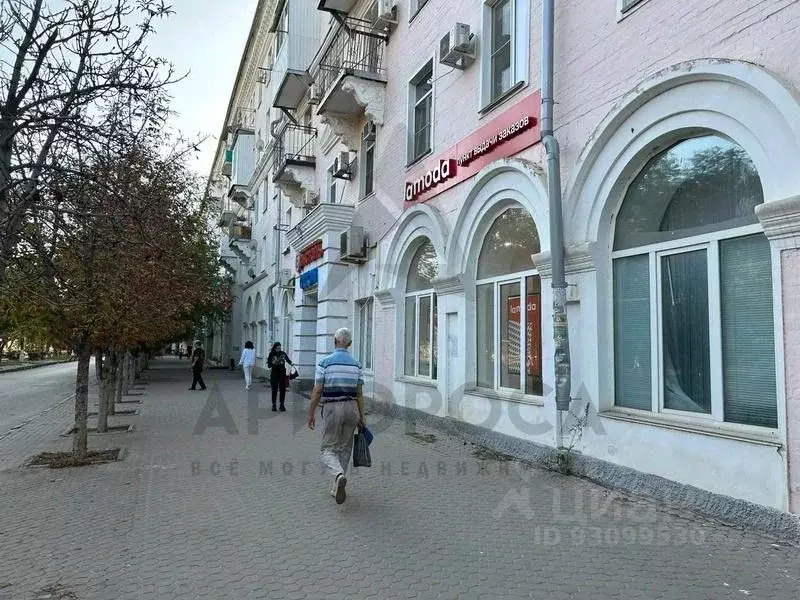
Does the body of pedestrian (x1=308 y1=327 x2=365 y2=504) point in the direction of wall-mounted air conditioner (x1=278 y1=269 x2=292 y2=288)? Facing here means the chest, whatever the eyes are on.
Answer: yes

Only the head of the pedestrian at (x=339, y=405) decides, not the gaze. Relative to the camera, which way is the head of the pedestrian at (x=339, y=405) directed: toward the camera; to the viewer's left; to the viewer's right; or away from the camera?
away from the camera

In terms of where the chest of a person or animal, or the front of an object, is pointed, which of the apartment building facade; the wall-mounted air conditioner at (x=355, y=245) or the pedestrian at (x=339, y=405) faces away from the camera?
the pedestrian

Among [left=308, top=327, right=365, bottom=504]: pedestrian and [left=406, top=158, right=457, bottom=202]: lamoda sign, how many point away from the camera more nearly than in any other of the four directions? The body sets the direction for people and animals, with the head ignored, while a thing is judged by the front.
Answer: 1

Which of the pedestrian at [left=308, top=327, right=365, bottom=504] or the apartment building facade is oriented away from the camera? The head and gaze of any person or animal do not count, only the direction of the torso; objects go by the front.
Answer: the pedestrian

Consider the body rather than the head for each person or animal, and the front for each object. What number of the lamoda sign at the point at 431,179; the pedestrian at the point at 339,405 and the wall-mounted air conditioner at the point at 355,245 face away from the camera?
1

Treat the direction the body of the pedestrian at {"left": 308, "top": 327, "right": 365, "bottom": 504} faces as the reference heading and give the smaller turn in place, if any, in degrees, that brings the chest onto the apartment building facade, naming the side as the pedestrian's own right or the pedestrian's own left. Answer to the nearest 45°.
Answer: approximately 90° to the pedestrian's own right

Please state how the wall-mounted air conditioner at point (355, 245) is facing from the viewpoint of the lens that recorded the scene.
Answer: facing the viewer and to the left of the viewer

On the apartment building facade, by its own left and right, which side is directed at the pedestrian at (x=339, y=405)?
front

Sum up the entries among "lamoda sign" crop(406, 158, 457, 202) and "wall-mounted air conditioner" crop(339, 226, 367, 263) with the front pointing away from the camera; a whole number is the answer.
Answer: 0

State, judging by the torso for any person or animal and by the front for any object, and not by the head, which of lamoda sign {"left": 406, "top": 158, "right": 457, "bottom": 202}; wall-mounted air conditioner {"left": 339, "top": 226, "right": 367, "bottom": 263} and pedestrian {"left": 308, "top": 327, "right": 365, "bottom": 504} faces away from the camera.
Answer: the pedestrian

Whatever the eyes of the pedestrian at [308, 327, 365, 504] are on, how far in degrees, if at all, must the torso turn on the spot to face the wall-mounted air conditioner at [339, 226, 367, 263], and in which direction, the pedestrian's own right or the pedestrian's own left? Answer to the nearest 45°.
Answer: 0° — they already face it

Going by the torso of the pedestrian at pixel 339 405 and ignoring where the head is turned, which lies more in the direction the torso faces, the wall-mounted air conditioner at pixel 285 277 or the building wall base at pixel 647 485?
the wall-mounted air conditioner

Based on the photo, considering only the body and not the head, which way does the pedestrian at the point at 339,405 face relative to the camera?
away from the camera

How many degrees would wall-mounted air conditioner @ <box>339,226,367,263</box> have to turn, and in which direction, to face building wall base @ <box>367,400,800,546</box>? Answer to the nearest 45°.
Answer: approximately 45° to its left

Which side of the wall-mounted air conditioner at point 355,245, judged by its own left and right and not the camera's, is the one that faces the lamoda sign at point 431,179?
left
